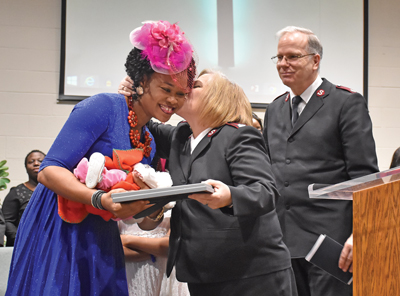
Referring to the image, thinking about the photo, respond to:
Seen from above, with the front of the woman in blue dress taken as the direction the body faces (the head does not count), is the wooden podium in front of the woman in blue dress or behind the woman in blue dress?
in front

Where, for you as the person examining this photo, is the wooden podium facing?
facing to the right of the viewer

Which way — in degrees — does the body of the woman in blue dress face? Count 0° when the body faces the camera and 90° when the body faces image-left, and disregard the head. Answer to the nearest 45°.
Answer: approximately 315°

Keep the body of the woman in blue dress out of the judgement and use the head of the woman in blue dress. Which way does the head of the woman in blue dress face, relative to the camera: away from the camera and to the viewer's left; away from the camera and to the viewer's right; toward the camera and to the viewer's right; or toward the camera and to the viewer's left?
toward the camera and to the viewer's right

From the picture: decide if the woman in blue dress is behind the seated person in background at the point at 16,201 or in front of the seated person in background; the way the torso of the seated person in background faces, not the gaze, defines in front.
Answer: in front

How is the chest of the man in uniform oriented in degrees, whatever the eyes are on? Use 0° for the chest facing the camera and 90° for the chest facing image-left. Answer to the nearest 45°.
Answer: approximately 45°

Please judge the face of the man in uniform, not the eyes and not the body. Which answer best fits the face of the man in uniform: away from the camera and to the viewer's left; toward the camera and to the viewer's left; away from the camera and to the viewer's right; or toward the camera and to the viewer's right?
toward the camera and to the viewer's left
